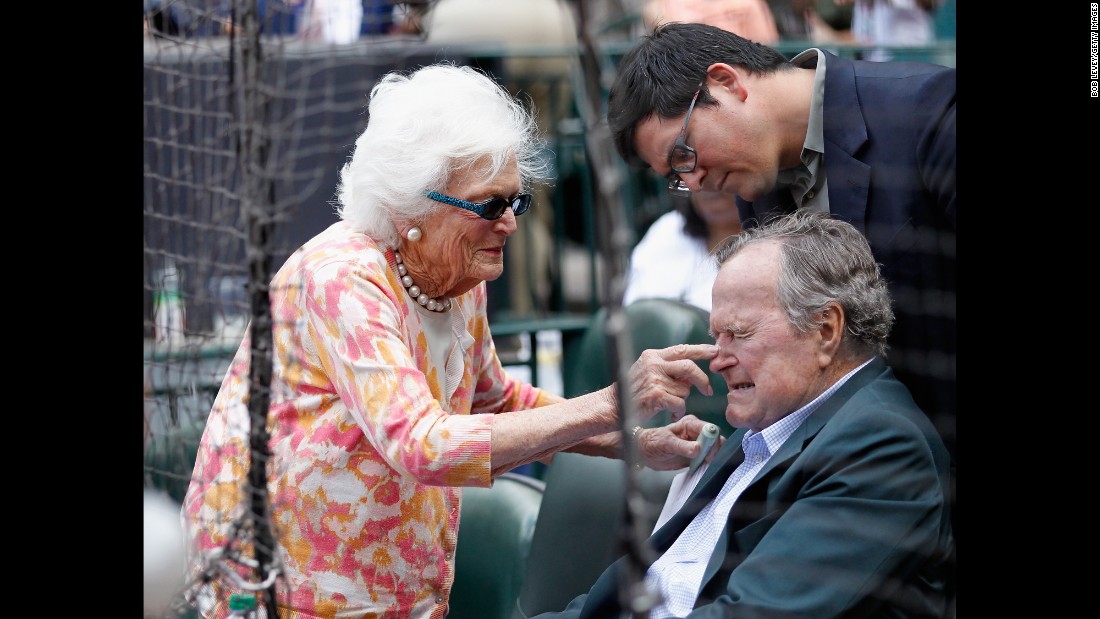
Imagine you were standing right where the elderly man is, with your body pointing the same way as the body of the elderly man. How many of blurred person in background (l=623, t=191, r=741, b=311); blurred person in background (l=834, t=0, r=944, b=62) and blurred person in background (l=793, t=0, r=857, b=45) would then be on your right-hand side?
3

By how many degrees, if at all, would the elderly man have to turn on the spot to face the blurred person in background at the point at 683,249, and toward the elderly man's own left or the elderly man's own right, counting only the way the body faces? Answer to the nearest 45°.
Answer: approximately 90° to the elderly man's own right

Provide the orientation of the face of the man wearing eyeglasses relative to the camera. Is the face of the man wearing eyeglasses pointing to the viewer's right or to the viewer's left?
to the viewer's left

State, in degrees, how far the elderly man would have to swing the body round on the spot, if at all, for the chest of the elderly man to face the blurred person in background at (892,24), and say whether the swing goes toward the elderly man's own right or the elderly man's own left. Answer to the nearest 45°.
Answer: approximately 90° to the elderly man's own right

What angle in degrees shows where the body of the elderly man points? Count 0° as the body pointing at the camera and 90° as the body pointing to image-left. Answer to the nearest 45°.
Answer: approximately 90°
